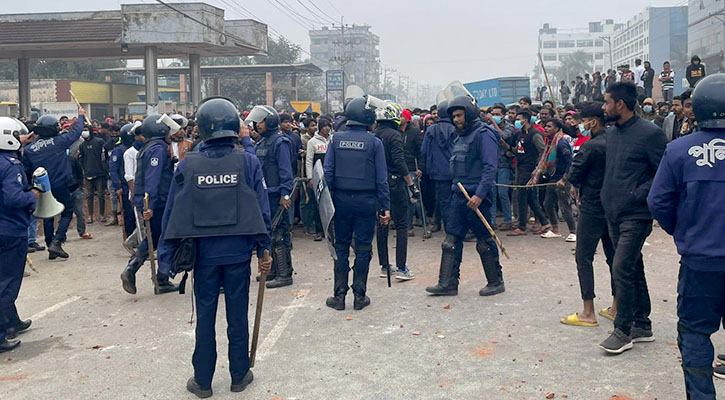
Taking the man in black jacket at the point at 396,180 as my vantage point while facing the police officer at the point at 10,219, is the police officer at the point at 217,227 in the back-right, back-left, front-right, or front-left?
front-left

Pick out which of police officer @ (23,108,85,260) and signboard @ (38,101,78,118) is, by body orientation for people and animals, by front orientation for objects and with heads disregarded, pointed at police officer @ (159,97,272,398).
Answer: the signboard

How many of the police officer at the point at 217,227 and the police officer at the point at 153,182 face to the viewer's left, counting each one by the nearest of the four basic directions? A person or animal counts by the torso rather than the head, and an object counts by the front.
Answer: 0

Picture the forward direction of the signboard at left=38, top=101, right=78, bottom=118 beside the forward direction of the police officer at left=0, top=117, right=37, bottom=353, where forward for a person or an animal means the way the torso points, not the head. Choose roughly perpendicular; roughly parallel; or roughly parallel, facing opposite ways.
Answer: roughly perpendicular

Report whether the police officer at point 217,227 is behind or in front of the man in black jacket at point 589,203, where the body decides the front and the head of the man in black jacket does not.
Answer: in front

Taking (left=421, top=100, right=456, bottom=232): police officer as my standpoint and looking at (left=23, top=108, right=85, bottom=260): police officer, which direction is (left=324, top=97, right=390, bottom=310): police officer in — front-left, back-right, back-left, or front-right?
front-left

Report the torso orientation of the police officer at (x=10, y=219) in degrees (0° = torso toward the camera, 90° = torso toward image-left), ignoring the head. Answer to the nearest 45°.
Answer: approximately 270°

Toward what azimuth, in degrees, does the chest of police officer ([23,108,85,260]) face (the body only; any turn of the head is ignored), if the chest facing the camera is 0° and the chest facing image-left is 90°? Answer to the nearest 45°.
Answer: approximately 180°

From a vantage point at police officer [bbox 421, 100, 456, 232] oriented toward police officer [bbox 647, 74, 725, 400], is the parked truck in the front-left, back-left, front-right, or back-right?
back-left

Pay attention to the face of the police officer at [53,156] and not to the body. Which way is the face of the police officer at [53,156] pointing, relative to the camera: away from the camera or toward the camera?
away from the camera

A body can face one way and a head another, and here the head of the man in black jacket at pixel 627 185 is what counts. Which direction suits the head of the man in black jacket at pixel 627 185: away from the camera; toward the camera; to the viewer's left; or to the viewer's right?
to the viewer's left

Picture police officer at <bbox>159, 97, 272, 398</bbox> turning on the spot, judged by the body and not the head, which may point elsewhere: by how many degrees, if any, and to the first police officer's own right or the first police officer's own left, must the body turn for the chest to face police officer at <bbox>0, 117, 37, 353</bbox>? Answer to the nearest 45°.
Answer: approximately 45° to the first police officer's own left

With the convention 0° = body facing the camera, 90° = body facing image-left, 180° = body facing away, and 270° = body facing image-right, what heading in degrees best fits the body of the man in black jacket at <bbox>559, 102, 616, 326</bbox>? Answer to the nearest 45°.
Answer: approximately 90°

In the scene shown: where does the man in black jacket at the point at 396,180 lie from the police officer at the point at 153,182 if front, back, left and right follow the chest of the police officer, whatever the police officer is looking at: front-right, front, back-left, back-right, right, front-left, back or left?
front

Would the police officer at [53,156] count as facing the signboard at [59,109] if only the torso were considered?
yes

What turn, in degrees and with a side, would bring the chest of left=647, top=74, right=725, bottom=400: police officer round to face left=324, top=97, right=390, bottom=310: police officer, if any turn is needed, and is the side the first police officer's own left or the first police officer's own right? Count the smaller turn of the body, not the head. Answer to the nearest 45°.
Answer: approximately 45° to the first police officer's own left

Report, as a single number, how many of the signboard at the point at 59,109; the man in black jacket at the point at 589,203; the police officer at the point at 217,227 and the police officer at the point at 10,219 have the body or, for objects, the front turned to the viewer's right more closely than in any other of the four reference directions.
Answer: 1
